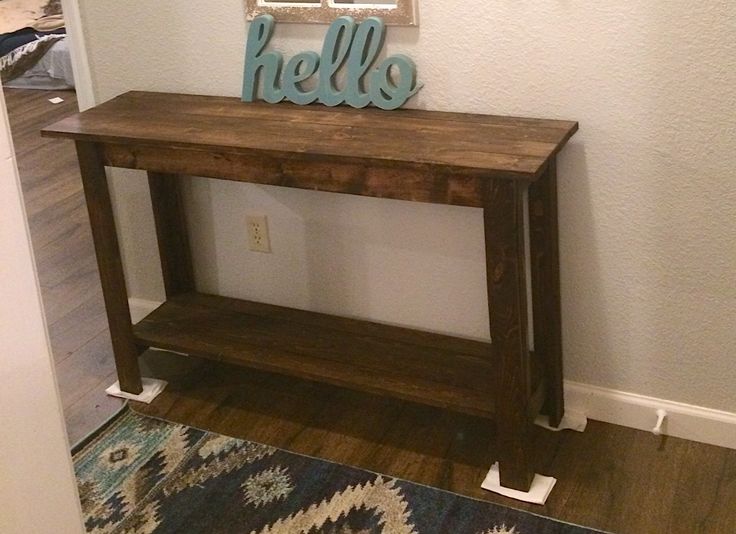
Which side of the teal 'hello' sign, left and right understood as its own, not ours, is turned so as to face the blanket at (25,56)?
right

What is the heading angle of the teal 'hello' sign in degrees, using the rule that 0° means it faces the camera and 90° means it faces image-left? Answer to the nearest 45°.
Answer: approximately 45°

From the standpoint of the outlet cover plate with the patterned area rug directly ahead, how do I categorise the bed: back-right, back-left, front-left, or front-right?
back-right
